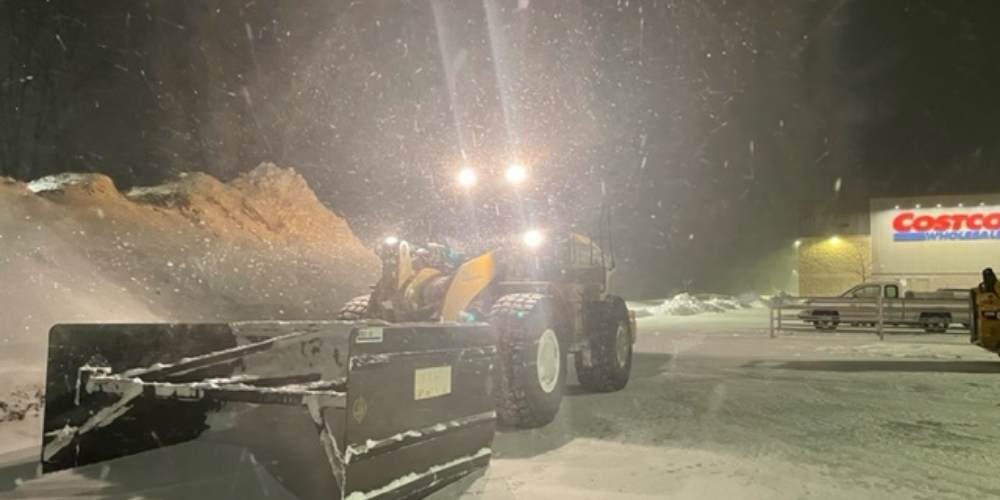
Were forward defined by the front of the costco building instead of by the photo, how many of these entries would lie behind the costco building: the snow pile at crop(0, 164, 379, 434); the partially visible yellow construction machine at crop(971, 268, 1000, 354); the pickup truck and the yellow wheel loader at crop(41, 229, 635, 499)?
0

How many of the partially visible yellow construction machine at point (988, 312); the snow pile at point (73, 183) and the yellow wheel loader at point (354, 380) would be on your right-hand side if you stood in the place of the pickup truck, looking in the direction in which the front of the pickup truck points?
0

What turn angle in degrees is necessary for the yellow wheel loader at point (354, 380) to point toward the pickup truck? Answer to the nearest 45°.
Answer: approximately 180°

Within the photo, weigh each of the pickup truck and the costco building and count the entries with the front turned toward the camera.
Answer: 1

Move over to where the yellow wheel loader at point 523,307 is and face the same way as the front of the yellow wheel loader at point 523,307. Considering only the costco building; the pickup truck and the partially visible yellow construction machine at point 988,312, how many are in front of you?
0

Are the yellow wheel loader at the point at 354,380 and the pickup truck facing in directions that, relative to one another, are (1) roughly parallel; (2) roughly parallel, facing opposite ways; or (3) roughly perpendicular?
roughly perpendicular

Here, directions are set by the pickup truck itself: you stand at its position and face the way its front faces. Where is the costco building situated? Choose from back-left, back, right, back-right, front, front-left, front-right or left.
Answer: right

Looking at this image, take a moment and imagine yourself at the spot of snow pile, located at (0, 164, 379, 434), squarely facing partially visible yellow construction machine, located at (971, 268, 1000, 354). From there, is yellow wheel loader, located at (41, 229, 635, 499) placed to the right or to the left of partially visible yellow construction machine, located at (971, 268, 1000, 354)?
right

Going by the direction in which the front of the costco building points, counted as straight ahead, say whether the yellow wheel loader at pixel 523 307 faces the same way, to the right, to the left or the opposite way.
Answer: the same way

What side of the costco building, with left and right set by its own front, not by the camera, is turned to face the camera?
front

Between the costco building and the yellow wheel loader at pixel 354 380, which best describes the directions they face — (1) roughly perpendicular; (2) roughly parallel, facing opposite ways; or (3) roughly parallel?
roughly parallel

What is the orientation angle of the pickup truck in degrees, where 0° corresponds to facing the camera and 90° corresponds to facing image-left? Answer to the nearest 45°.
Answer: approximately 90°

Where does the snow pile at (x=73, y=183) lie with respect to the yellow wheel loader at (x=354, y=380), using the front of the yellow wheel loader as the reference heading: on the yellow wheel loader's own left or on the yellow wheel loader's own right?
on the yellow wheel loader's own right

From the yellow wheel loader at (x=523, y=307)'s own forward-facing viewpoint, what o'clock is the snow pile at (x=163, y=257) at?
The snow pile is roughly at 3 o'clock from the yellow wheel loader.

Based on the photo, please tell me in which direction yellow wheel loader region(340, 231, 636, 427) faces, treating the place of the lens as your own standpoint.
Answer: facing the viewer and to the left of the viewer
